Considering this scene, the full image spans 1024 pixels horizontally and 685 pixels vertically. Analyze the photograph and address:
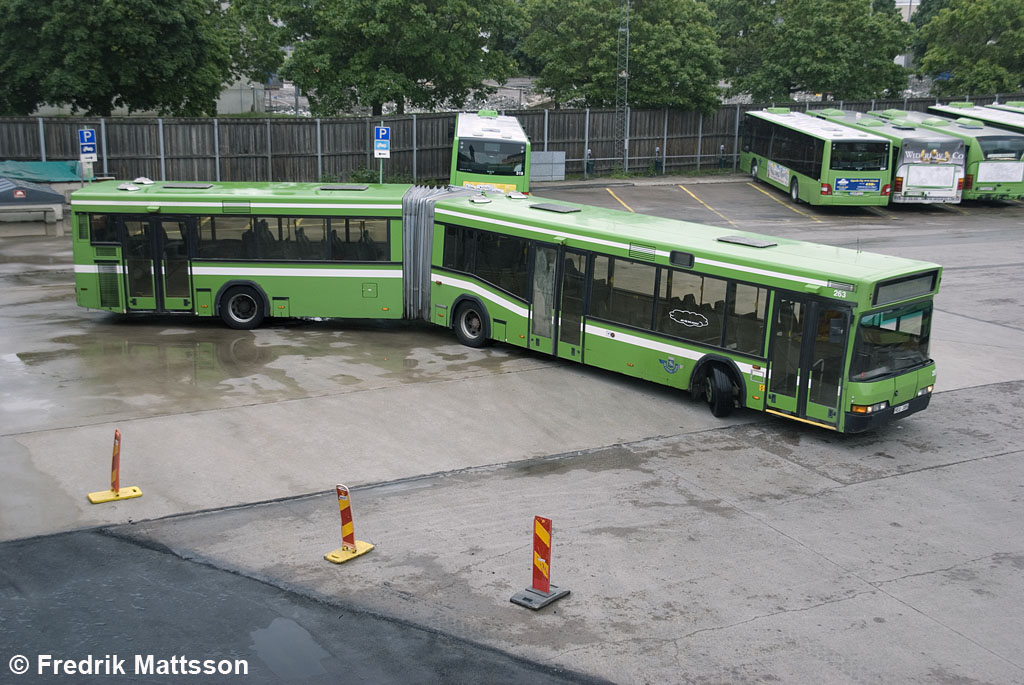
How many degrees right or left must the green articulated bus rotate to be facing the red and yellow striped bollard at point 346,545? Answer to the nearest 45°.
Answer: approximately 45° to its right

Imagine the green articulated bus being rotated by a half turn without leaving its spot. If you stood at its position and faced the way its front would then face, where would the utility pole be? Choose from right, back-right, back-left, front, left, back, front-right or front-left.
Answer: front-right

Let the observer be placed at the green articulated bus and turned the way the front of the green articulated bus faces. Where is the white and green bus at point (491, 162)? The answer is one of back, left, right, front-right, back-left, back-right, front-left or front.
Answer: back-left

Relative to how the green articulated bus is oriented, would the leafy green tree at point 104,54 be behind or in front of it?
behind

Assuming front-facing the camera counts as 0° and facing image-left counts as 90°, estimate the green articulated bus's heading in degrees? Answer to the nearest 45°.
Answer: approximately 315°
